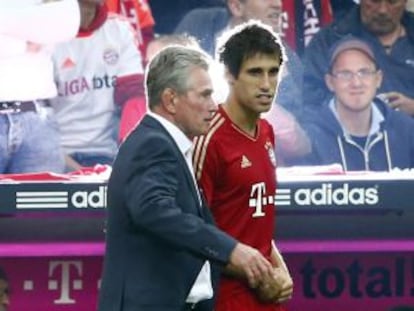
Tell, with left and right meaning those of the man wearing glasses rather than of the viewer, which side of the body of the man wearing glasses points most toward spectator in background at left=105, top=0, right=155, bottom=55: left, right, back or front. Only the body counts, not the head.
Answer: right

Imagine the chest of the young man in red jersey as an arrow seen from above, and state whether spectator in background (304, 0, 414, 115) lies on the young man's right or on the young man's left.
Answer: on the young man's left

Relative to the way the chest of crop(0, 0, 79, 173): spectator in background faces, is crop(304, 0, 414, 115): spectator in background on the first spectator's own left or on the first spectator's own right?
on the first spectator's own left

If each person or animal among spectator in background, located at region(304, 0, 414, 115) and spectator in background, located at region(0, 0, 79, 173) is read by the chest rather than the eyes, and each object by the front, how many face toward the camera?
2

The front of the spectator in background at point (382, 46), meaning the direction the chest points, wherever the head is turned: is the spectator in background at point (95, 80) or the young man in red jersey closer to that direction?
the young man in red jersey

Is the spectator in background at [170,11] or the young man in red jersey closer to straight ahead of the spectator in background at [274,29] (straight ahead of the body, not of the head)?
the young man in red jersey

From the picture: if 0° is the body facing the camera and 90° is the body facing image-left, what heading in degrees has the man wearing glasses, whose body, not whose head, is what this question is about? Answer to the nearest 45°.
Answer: approximately 0°
